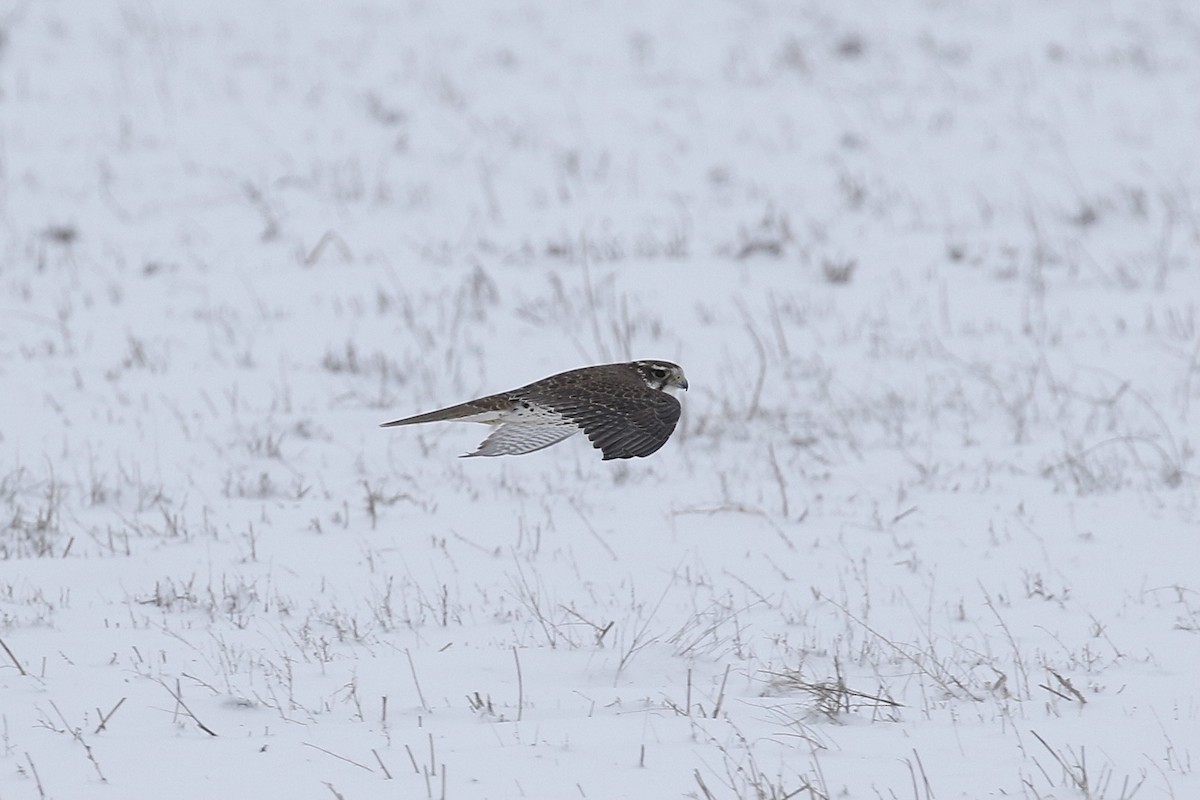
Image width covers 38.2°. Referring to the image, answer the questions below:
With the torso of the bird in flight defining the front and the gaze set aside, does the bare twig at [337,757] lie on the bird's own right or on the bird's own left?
on the bird's own right

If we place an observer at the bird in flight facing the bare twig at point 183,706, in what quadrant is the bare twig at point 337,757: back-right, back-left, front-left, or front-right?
front-left

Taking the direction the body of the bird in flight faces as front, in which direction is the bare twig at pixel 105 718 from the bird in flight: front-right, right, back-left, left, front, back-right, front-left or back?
back-right

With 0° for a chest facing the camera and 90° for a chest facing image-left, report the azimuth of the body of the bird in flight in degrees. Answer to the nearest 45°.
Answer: approximately 270°

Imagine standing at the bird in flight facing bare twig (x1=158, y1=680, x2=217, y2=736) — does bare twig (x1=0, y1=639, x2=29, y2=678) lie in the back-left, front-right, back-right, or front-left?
front-right

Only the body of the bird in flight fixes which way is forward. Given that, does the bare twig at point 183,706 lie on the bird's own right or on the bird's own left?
on the bird's own right

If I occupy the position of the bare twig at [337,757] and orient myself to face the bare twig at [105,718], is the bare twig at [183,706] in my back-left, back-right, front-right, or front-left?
front-right
